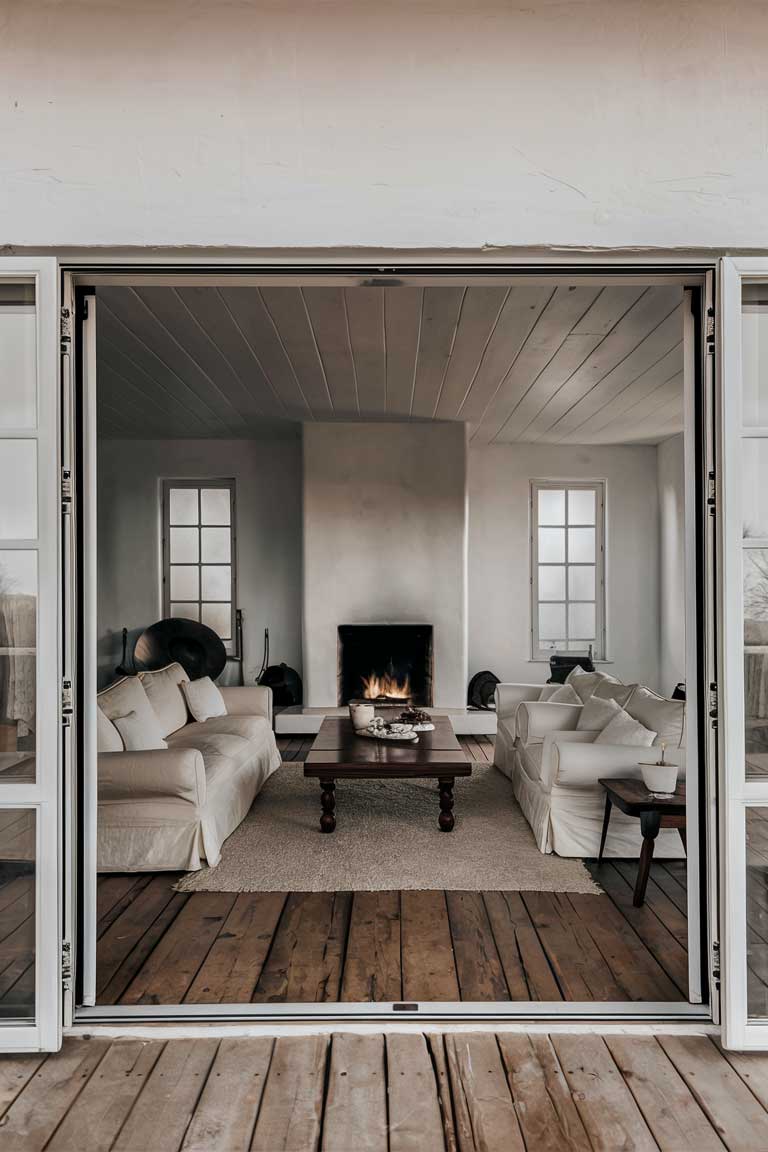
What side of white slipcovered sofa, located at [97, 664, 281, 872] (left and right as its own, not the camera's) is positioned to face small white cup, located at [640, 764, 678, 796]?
front

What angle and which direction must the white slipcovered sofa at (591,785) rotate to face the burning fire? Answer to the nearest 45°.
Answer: approximately 45° to its right

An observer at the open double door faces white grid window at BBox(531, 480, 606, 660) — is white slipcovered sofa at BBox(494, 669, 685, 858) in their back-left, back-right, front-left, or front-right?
front-right

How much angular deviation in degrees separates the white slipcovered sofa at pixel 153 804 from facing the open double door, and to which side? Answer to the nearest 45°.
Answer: approximately 90° to its right

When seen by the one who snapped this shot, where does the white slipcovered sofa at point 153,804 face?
facing to the right of the viewer

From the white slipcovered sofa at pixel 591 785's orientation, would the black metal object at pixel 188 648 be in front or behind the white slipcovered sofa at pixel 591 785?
in front

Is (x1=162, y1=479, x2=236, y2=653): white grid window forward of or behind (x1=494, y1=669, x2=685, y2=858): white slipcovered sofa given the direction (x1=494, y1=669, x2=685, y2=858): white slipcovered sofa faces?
forward

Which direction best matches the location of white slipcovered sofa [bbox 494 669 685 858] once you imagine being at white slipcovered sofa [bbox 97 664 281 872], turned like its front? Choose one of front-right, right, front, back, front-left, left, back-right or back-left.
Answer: front

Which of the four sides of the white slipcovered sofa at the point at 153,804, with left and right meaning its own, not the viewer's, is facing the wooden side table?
front

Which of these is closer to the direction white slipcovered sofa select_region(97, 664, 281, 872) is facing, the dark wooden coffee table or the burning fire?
the dark wooden coffee table

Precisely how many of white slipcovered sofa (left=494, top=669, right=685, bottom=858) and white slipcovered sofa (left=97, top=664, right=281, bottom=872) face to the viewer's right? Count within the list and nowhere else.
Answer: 1

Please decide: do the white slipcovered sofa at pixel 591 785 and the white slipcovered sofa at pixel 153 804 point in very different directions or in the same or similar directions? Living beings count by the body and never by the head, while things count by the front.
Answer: very different directions

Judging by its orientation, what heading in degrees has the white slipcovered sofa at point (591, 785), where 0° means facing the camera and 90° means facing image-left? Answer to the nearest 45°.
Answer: approximately 90°

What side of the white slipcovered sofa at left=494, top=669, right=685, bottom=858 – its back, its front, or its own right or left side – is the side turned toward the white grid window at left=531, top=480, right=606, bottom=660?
right

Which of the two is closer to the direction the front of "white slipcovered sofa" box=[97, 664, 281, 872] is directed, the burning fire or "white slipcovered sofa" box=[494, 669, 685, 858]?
the white slipcovered sofa
